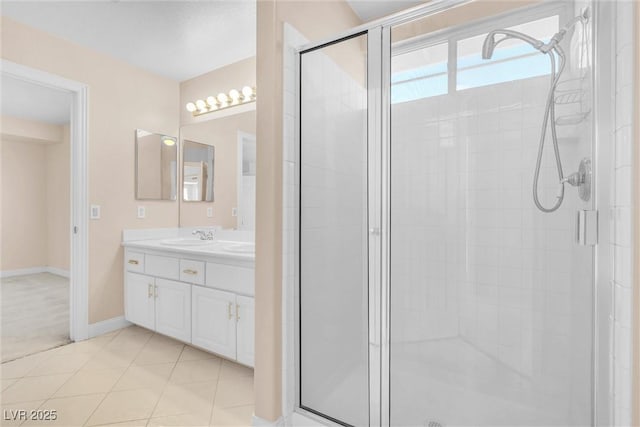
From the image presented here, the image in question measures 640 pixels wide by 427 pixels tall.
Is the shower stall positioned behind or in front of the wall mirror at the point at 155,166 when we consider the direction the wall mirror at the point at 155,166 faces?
in front

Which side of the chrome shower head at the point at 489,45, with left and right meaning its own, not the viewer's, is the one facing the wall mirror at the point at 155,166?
front

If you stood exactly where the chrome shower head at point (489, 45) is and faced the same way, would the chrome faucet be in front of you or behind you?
in front

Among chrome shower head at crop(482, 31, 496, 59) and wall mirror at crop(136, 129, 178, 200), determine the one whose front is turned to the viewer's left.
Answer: the chrome shower head

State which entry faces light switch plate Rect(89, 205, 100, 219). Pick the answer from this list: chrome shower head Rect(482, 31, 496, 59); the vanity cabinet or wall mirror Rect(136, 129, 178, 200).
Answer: the chrome shower head

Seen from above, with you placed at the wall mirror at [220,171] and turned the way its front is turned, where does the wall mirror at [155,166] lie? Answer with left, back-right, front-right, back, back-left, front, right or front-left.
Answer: right

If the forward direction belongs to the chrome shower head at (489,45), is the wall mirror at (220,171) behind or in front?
in front

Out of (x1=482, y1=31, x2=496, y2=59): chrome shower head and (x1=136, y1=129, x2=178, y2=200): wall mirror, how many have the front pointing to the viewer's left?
1

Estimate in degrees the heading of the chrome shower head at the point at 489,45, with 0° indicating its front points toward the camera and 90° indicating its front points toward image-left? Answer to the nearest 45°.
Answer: approximately 90°

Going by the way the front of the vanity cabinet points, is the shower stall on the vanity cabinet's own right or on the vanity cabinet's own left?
on the vanity cabinet's own left
